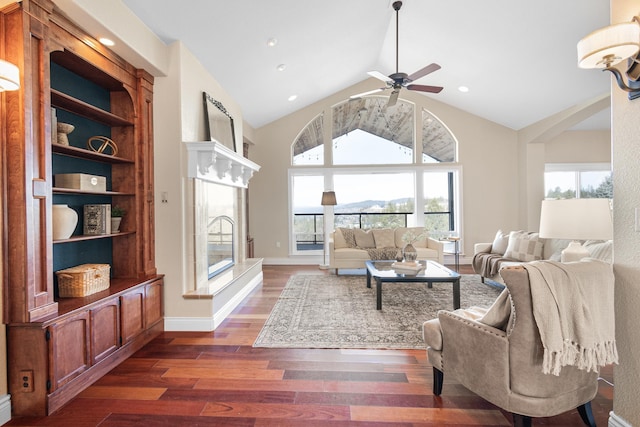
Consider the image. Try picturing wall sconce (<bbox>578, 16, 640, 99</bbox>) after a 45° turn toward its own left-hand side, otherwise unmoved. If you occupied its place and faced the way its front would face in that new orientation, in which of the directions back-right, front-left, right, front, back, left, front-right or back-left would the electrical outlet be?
front-right

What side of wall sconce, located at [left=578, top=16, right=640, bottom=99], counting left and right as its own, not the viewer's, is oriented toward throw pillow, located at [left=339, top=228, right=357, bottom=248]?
right

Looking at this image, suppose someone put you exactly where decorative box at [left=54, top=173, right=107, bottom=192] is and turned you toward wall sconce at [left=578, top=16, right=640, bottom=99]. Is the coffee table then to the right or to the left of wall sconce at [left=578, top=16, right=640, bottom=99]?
left

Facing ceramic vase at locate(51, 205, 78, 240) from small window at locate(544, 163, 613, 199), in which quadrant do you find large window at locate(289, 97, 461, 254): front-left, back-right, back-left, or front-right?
front-right

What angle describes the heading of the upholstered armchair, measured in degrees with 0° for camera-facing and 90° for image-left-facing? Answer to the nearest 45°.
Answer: approximately 135°

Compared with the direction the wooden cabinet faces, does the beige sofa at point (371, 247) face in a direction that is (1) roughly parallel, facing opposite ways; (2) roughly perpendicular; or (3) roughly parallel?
roughly perpendicular

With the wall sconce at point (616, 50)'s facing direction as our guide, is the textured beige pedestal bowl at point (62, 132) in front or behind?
in front

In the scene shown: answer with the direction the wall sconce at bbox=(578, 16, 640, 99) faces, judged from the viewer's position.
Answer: facing the viewer and to the left of the viewer

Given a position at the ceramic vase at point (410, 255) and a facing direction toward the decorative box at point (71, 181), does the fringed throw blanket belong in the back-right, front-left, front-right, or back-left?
front-left

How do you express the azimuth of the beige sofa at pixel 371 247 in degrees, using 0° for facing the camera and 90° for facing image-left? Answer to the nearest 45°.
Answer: approximately 0°

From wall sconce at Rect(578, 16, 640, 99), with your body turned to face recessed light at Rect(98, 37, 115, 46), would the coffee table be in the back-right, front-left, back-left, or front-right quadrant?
front-right

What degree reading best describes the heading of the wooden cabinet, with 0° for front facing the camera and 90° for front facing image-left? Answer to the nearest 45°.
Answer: approximately 315°

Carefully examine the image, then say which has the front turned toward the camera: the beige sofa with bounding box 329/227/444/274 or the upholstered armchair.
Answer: the beige sofa

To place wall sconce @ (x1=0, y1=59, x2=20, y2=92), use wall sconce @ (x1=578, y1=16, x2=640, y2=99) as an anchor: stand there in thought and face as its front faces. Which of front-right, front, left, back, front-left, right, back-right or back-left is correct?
front

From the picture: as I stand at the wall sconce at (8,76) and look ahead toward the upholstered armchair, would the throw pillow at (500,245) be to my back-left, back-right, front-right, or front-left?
front-left

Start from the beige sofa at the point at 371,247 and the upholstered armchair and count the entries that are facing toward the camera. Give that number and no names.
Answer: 1

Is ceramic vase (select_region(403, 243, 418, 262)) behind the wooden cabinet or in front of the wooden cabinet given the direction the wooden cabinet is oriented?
in front
